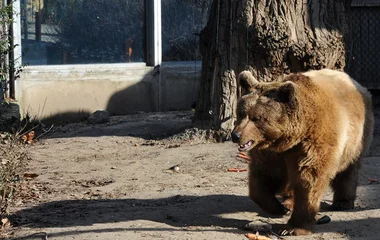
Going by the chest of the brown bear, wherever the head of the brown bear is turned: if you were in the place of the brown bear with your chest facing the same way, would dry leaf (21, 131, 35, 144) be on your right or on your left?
on your right

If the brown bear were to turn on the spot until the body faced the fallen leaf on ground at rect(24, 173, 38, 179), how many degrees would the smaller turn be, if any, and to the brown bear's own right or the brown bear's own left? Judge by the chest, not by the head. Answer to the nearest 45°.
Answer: approximately 90° to the brown bear's own right

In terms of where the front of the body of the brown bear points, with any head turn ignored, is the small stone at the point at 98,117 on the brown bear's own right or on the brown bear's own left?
on the brown bear's own right

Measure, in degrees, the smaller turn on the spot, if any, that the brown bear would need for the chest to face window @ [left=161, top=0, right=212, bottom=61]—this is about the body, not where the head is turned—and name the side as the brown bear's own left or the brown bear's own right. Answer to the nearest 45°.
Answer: approximately 135° to the brown bear's own right

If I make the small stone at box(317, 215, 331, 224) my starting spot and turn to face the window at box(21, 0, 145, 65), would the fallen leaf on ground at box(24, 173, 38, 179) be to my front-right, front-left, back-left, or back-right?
front-left

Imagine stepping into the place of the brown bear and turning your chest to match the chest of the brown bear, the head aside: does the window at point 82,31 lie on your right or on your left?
on your right

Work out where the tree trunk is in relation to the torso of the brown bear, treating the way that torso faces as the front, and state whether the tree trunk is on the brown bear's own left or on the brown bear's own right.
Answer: on the brown bear's own right

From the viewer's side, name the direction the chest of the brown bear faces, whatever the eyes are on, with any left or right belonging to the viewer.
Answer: facing the viewer and to the left of the viewer
